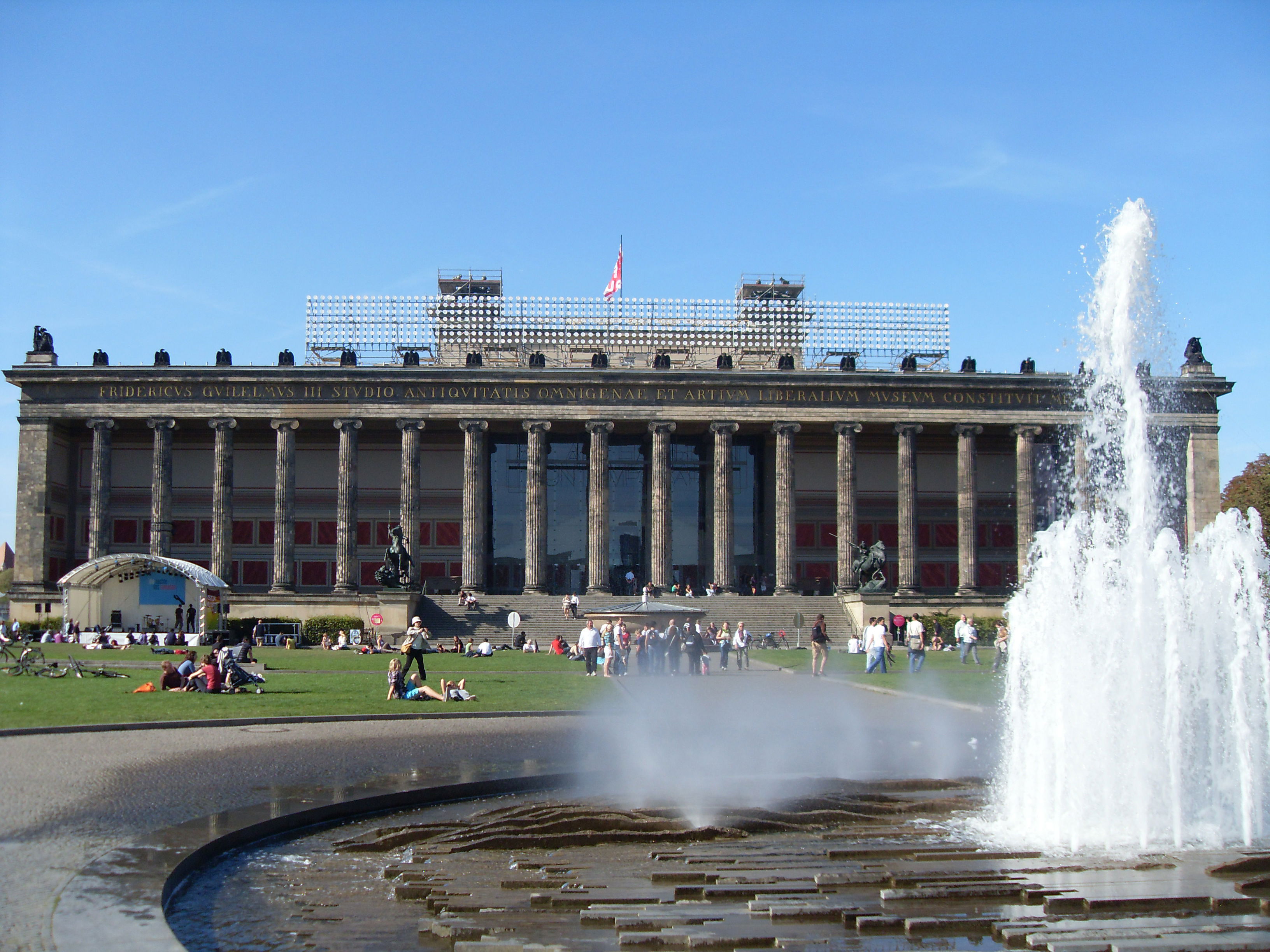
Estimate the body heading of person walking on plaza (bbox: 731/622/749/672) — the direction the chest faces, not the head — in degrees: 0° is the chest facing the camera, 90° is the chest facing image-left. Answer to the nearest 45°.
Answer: approximately 0°

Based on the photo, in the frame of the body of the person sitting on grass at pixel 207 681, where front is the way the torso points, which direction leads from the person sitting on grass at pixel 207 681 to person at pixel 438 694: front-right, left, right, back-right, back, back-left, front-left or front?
back-left

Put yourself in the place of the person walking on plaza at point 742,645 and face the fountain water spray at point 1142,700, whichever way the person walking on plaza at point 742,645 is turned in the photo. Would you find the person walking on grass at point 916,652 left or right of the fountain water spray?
left

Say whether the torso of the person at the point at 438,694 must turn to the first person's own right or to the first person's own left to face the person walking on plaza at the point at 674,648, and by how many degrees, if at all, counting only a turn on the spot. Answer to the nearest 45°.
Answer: approximately 45° to the first person's own left

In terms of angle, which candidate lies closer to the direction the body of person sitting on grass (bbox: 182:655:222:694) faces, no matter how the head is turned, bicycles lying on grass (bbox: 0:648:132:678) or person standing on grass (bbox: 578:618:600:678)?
the bicycles lying on grass
